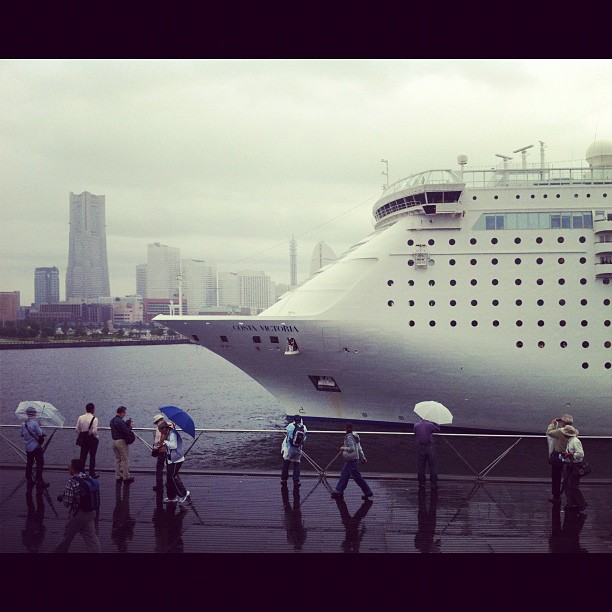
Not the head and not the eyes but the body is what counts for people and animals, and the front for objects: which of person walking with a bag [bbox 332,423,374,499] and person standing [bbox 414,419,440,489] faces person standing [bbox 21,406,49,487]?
person walking with a bag [bbox 332,423,374,499]

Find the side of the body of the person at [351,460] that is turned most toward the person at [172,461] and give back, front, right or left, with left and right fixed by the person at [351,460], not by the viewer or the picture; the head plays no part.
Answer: front

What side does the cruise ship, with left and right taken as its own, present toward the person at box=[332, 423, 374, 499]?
left

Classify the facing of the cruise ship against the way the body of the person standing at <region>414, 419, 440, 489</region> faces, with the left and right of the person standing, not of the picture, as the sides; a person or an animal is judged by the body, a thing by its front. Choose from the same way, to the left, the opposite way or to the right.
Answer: to the left

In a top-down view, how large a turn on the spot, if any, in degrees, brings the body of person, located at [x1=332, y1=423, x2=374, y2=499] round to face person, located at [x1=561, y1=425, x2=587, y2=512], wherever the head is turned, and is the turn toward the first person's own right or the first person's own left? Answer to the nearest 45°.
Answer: approximately 180°

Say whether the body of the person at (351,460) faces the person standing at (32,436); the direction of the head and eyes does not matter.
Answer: yes

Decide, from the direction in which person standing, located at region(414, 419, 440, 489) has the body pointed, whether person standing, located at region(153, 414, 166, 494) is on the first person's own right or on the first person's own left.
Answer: on the first person's own left

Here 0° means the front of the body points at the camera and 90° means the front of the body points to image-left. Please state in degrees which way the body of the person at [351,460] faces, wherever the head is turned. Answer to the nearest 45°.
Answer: approximately 90°

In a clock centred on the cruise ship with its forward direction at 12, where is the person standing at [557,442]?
The person standing is roughly at 9 o'clock from the cruise ship.

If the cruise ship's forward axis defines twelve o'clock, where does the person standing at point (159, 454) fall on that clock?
The person standing is roughly at 10 o'clock from the cruise ship.

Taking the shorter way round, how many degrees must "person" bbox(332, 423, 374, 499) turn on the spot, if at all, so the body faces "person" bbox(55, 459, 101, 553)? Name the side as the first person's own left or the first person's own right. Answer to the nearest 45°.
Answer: approximately 45° to the first person's own left

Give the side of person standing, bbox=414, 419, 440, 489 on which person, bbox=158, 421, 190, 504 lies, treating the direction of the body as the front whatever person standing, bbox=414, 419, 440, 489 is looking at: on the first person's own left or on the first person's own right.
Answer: on the first person's own left

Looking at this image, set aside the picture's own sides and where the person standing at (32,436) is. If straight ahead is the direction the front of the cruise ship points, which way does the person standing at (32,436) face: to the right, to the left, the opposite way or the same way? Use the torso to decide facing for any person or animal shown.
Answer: to the right

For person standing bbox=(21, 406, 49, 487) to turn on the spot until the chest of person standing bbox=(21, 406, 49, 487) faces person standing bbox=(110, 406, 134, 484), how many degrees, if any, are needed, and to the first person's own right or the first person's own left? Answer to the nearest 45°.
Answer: approximately 45° to the first person's own right

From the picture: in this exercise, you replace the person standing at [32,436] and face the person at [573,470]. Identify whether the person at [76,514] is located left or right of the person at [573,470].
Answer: right

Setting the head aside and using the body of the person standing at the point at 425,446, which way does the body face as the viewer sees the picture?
away from the camera

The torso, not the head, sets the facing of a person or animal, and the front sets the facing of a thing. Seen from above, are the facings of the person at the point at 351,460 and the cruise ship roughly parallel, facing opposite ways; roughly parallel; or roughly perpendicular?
roughly parallel
